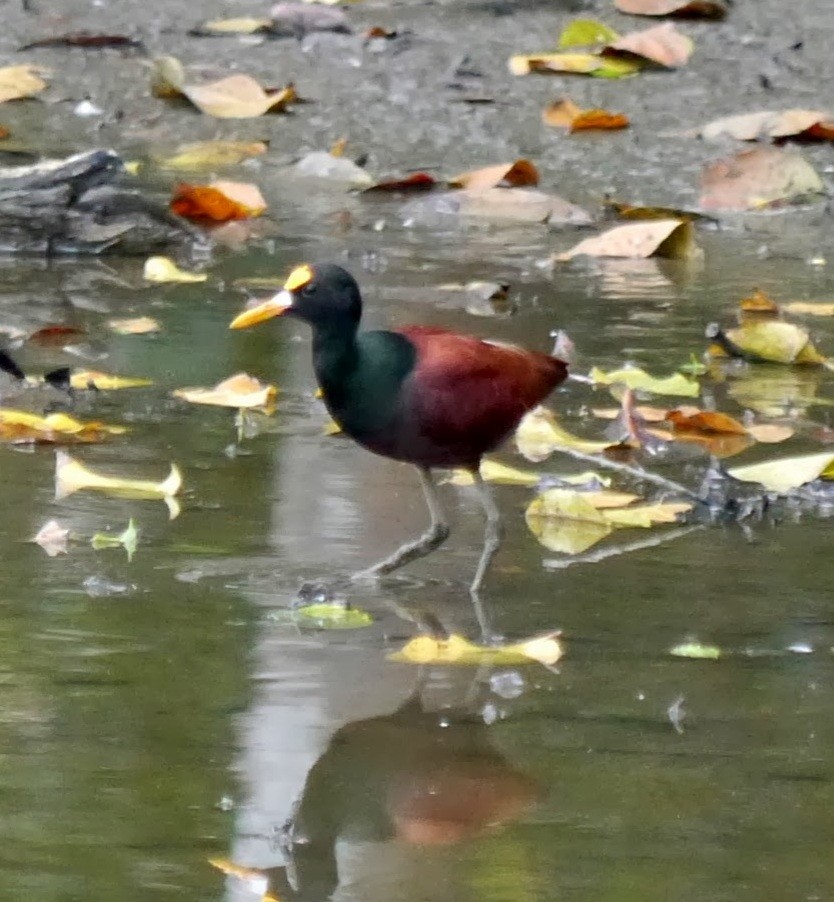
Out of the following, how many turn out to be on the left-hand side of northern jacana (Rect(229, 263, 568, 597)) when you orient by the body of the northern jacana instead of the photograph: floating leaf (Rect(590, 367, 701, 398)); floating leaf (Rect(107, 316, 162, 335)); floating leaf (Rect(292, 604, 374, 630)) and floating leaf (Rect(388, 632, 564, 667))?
2

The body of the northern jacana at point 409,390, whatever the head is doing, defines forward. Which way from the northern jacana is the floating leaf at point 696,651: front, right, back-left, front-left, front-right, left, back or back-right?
back-left

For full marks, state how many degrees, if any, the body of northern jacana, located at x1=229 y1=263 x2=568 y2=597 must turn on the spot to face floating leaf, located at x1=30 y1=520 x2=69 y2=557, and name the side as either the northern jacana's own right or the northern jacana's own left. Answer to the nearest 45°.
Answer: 0° — it already faces it

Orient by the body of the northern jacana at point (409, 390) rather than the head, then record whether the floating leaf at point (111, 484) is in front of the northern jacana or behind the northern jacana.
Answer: in front

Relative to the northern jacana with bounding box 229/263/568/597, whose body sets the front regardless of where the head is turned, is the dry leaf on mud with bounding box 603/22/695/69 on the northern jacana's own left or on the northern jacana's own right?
on the northern jacana's own right

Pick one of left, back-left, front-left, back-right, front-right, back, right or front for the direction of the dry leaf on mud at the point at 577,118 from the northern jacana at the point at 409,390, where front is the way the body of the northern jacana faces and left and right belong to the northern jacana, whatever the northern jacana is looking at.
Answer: right

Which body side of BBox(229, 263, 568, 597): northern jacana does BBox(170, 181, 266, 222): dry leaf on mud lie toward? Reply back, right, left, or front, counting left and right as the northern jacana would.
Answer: right

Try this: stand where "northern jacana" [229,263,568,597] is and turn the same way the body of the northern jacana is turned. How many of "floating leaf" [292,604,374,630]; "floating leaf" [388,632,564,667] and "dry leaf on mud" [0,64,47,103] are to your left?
2

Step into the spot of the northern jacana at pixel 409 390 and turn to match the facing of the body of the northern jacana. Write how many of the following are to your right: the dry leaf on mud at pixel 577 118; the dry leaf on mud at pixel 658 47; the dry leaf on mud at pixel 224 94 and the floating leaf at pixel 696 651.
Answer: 3

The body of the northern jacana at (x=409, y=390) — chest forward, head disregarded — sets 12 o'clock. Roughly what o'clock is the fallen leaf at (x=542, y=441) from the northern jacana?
The fallen leaf is roughly at 4 o'clock from the northern jacana.

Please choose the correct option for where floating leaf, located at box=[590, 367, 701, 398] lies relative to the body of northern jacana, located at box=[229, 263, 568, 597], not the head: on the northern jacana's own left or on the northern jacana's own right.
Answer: on the northern jacana's own right

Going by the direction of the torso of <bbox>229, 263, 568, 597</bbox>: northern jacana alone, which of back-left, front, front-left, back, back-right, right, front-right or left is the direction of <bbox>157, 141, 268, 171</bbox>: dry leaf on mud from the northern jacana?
right

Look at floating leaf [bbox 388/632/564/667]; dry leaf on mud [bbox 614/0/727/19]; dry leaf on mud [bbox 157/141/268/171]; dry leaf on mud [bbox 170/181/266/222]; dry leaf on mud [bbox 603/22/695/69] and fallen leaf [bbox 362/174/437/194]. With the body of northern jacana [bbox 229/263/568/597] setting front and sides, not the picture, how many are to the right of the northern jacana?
5

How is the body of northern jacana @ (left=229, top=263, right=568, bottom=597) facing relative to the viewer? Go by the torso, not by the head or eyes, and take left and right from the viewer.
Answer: facing to the left of the viewer

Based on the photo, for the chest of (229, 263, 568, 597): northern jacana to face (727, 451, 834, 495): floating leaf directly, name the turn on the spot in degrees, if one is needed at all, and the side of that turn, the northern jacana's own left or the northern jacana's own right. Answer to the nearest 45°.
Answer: approximately 180°

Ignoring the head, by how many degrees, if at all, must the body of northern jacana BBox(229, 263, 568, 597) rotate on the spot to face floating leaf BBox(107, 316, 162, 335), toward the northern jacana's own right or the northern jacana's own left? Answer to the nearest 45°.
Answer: approximately 45° to the northern jacana's own right
